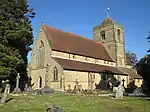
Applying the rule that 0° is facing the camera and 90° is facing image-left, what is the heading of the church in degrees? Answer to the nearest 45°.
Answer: approximately 45°

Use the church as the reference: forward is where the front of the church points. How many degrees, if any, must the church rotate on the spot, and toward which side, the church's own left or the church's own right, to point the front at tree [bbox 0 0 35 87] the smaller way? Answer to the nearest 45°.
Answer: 0° — it already faces it
